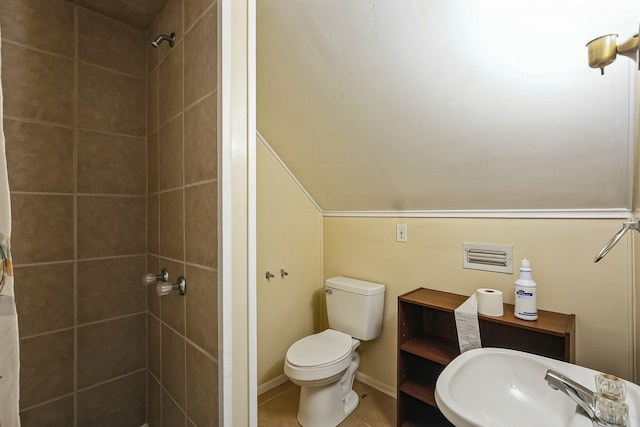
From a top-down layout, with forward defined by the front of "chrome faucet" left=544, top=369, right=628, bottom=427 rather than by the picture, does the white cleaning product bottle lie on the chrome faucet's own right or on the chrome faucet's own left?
on the chrome faucet's own right

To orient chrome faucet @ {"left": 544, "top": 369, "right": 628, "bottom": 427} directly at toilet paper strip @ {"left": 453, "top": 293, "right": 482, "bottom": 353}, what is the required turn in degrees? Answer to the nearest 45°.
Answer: approximately 45° to its right

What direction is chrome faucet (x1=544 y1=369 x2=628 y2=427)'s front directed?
to the viewer's left

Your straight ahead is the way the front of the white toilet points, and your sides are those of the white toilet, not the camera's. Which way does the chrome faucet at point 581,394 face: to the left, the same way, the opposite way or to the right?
to the right

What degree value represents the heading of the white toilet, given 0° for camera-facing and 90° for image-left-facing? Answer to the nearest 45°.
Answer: approximately 45°
